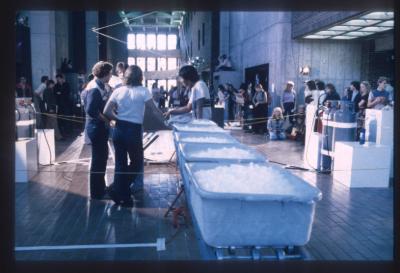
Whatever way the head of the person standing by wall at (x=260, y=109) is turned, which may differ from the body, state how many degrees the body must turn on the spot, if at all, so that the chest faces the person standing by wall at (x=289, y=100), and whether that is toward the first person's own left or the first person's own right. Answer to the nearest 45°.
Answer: approximately 90° to the first person's own left

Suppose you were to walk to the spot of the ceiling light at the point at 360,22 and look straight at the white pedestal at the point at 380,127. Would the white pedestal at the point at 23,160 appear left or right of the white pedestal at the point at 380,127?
right

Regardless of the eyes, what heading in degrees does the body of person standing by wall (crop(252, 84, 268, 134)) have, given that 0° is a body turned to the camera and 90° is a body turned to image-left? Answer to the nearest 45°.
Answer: approximately 45°

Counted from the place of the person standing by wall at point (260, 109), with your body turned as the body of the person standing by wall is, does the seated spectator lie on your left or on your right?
on your left

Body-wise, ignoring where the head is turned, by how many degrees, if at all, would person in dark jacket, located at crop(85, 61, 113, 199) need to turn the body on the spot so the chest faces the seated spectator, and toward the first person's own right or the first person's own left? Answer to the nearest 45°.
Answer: approximately 45° to the first person's own left

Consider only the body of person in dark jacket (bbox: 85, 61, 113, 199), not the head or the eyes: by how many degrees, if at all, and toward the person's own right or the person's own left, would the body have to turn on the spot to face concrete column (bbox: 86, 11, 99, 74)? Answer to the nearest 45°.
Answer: approximately 90° to the person's own left

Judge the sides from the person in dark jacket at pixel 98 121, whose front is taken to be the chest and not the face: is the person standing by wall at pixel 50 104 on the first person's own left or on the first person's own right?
on the first person's own left

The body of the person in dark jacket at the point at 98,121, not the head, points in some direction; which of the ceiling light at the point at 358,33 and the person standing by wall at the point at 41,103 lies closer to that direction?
the ceiling light

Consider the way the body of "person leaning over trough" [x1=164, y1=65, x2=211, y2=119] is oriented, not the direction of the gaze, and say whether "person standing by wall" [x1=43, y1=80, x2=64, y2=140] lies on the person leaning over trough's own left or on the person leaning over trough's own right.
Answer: on the person leaning over trough's own right

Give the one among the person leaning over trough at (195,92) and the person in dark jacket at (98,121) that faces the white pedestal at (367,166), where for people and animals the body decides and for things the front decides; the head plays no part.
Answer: the person in dark jacket

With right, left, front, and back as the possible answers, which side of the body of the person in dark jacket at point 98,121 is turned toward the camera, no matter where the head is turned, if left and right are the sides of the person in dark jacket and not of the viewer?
right

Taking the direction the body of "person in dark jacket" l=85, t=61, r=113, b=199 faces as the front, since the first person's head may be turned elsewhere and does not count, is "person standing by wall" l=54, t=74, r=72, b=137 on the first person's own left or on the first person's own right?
on the first person's own left
